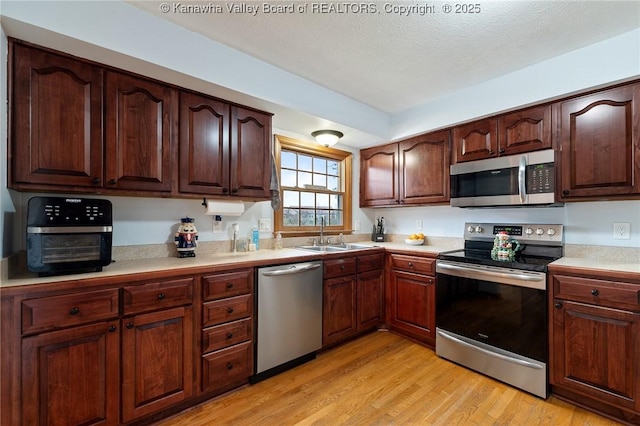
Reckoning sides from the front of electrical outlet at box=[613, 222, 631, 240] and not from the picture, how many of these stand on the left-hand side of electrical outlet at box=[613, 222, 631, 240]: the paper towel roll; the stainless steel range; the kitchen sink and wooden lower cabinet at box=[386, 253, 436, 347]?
0

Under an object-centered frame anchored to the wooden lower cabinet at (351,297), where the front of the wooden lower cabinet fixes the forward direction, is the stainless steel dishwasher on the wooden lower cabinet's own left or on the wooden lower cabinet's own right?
on the wooden lower cabinet's own right

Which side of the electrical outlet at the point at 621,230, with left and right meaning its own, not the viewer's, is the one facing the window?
right

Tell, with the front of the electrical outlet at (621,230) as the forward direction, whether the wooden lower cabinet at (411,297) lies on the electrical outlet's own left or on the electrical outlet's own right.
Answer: on the electrical outlet's own right

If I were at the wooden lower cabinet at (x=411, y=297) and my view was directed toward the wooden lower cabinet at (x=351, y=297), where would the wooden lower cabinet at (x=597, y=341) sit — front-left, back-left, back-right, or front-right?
back-left

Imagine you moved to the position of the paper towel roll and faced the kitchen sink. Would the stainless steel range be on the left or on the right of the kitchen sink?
right

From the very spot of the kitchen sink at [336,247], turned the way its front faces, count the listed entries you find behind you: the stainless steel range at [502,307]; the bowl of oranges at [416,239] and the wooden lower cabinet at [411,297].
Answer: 0

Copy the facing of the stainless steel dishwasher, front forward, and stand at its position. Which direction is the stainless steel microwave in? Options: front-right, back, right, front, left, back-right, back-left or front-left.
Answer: front-left

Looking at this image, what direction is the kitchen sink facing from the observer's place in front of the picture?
facing the viewer and to the right of the viewer

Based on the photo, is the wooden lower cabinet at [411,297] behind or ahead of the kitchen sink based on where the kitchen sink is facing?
ahead

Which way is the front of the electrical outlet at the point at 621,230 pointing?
toward the camera

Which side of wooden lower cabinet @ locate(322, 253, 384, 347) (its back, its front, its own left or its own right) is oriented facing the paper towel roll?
right

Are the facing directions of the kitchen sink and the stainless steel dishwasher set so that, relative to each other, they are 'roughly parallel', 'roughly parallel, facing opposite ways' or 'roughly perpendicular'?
roughly parallel

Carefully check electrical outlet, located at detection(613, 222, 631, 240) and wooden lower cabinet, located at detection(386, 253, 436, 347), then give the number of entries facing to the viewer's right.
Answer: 0
